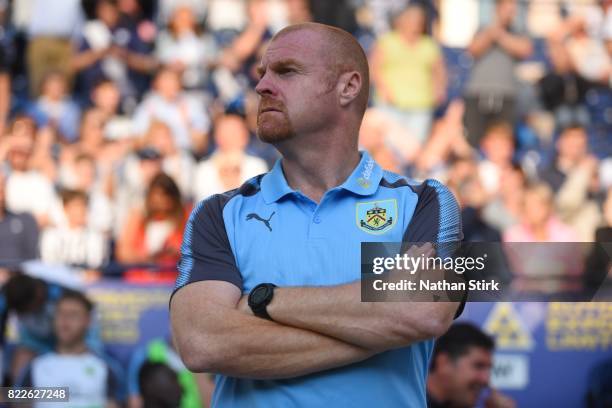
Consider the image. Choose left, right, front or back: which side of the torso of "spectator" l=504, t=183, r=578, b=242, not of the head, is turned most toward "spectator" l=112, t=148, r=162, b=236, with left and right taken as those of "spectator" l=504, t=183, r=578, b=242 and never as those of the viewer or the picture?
right

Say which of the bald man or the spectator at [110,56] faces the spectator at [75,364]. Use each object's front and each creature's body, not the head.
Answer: the spectator at [110,56]

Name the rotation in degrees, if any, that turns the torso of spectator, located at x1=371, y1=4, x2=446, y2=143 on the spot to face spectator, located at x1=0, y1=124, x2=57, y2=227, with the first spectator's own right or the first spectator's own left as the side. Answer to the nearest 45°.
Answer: approximately 45° to the first spectator's own right

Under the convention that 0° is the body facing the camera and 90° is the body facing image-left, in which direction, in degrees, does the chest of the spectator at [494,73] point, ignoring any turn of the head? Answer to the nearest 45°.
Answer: approximately 0°

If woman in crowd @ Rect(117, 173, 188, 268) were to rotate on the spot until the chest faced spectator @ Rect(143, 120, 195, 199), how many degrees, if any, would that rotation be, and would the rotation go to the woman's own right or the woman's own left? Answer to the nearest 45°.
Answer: approximately 180°
